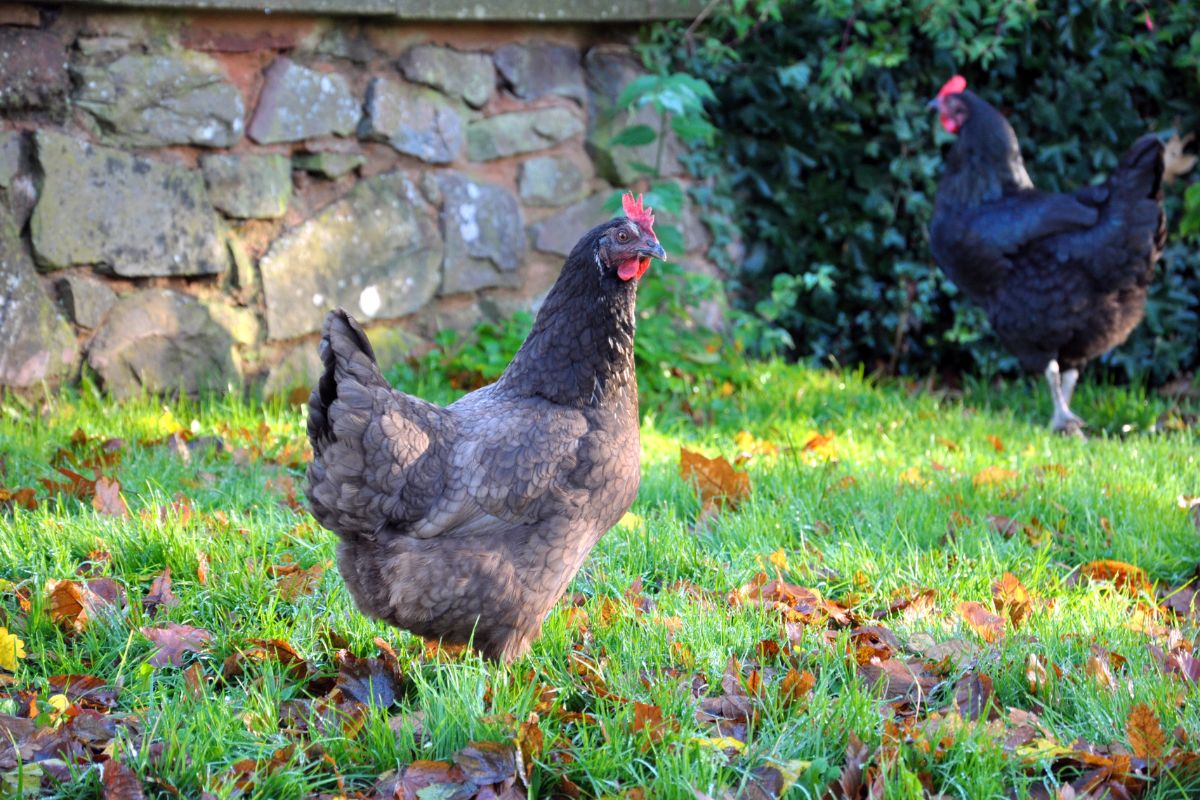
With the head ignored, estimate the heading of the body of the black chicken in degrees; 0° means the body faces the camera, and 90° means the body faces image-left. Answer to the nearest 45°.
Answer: approximately 90°

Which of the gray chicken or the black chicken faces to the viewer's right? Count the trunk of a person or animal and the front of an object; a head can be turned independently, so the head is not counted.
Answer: the gray chicken

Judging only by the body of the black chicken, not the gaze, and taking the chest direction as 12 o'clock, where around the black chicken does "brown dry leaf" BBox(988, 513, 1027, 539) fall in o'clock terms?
The brown dry leaf is roughly at 9 o'clock from the black chicken.

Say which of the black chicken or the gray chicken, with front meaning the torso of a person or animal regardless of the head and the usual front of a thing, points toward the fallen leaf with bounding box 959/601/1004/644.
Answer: the gray chicken

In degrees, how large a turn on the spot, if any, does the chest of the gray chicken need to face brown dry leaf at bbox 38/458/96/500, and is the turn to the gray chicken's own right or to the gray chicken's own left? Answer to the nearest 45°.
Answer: approximately 135° to the gray chicken's own left

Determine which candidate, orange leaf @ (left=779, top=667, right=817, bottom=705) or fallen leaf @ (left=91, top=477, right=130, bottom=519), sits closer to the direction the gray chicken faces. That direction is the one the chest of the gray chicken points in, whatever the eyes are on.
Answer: the orange leaf

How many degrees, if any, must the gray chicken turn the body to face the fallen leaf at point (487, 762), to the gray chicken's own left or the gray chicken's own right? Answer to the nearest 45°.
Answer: approximately 90° to the gray chicken's own right

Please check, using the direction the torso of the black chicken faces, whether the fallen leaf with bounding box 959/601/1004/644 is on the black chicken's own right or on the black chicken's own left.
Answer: on the black chicken's own left

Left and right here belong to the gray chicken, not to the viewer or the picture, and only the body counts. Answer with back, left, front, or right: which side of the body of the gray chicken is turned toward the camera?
right

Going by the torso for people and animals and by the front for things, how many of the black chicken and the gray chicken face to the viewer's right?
1

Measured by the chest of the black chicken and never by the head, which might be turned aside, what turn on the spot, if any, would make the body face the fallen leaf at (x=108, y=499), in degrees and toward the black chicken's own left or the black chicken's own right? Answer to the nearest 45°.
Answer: approximately 45° to the black chicken's own left

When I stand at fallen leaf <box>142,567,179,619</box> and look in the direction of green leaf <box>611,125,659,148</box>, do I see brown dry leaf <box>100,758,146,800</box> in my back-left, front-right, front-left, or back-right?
back-right
